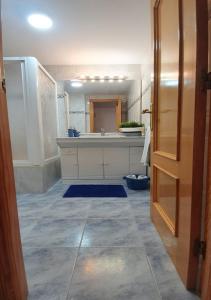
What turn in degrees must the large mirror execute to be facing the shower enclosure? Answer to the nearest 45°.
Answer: approximately 45° to its right

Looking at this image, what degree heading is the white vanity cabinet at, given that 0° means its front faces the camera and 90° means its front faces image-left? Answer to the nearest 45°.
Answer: approximately 0°

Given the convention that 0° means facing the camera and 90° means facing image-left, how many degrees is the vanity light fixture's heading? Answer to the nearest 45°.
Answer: approximately 0°

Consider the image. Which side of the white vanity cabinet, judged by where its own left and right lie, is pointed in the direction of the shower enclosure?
right
